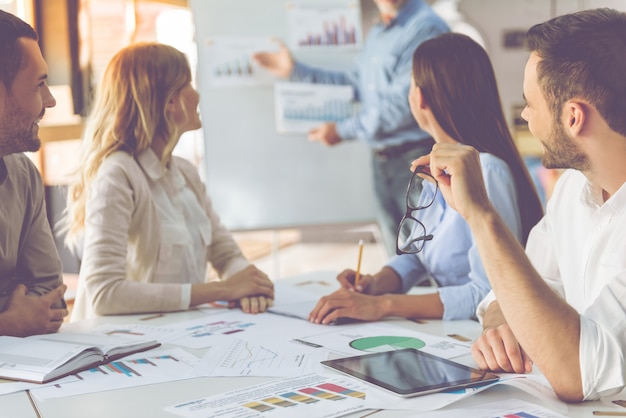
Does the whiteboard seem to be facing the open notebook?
yes

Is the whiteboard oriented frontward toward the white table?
yes

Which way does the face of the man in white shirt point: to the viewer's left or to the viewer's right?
to the viewer's left

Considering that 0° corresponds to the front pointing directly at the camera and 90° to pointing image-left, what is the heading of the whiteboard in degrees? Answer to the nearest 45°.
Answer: approximately 0°

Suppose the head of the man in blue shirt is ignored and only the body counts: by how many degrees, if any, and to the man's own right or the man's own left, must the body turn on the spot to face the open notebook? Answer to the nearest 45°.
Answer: approximately 45° to the man's own left

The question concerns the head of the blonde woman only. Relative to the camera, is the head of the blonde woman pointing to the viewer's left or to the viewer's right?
to the viewer's right

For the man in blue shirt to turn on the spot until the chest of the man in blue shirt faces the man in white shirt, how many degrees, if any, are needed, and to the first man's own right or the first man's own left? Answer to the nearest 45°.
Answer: approximately 45° to the first man's own left
